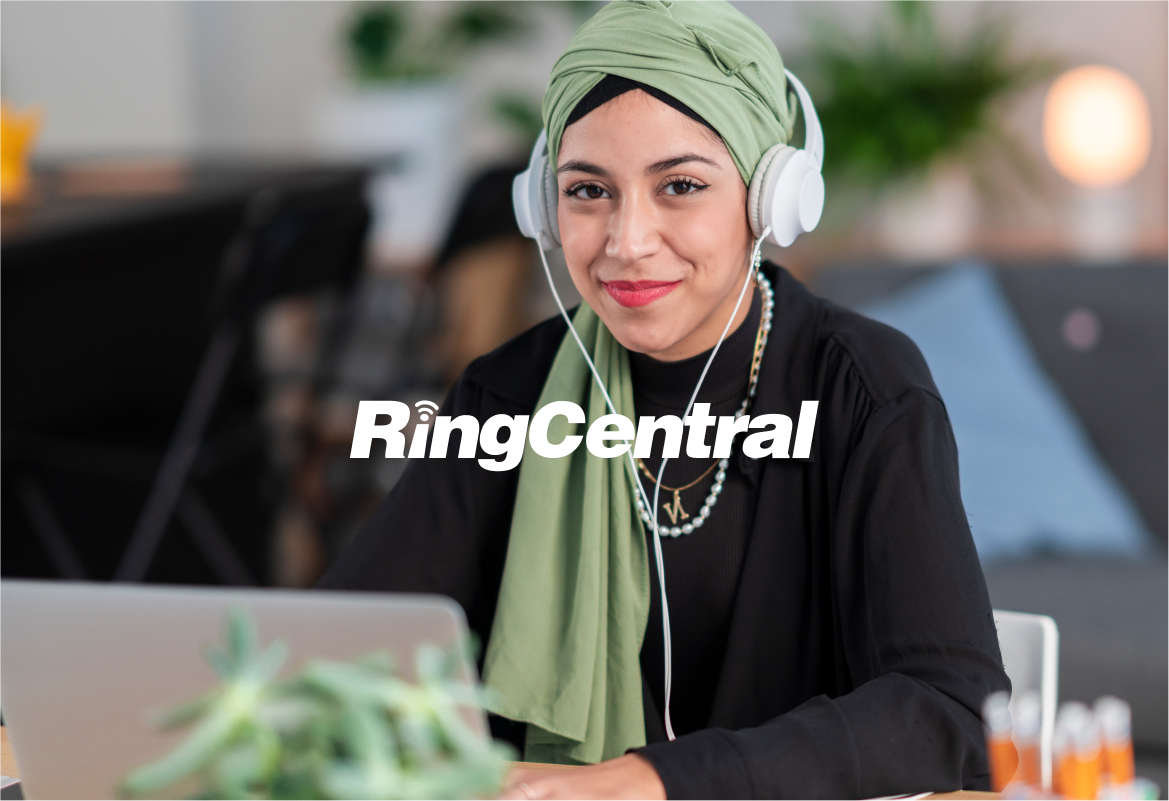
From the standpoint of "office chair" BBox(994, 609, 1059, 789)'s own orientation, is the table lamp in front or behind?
behind

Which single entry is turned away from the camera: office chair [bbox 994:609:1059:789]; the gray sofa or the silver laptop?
the silver laptop

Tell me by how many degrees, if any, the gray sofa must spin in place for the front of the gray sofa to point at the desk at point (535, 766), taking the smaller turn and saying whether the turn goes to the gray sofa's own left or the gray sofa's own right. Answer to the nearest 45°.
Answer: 0° — it already faces it

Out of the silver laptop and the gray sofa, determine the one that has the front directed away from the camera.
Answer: the silver laptop

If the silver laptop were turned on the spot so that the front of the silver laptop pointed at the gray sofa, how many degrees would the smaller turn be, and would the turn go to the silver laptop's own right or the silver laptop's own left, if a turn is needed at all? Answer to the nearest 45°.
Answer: approximately 45° to the silver laptop's own right

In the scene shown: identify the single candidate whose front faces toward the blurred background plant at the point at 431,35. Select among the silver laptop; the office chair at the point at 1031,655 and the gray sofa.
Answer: the silver laptop

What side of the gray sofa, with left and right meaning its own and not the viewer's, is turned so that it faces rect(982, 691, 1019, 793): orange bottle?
front

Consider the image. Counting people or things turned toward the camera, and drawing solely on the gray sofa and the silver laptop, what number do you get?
1

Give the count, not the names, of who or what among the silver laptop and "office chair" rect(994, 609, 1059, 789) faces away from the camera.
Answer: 1

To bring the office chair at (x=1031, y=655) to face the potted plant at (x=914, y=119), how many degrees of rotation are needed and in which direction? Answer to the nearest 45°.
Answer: approximately 135° to its right

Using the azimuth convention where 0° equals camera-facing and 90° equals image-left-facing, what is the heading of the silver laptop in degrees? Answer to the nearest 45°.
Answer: approximately 180°

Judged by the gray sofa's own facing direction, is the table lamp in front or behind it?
behind

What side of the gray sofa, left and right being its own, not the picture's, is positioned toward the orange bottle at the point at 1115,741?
front
